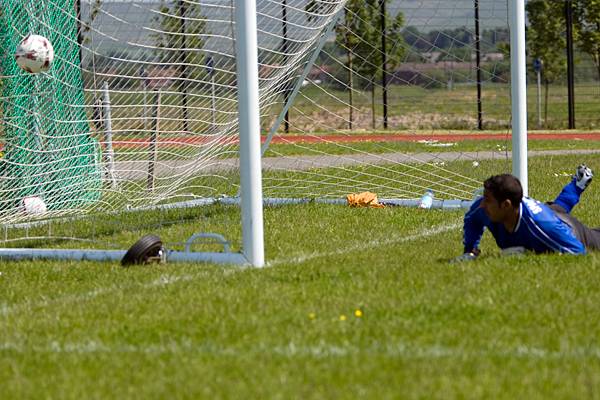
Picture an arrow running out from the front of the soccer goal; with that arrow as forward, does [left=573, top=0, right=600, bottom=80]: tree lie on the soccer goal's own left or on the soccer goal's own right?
on the soccer goal's own left

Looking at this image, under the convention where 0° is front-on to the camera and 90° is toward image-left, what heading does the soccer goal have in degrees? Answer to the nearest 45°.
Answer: approximately 270°

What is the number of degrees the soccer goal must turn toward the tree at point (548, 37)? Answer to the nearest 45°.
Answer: approximately 45° to its left

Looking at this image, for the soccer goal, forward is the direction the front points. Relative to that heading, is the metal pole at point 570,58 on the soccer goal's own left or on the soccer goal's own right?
on the soccer goal's own left
